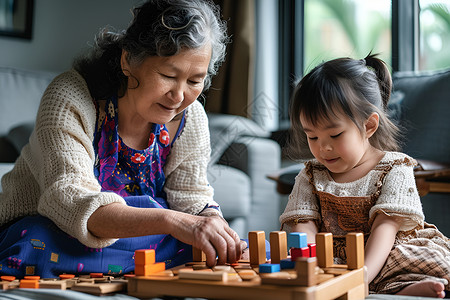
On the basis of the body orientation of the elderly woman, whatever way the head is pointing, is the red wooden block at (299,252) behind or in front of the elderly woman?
in front

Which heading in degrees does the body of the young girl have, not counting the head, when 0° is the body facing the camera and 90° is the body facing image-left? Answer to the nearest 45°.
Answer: approximately 45°

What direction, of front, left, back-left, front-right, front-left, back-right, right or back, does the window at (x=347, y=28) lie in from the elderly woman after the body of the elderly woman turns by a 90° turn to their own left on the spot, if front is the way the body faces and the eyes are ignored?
front

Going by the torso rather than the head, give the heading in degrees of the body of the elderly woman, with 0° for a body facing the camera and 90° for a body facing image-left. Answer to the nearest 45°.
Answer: approximately 315°

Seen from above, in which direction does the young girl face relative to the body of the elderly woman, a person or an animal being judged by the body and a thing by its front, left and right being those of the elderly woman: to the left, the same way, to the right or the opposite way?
to the right

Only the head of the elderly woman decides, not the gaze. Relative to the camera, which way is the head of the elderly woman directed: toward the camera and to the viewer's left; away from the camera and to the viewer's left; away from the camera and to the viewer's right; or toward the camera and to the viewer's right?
toward the camera and to the viewer's right

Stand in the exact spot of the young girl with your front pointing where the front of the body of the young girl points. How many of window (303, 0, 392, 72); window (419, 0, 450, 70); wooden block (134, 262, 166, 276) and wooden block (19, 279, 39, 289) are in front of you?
2

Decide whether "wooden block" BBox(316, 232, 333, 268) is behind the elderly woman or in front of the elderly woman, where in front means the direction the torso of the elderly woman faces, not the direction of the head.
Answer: in front
